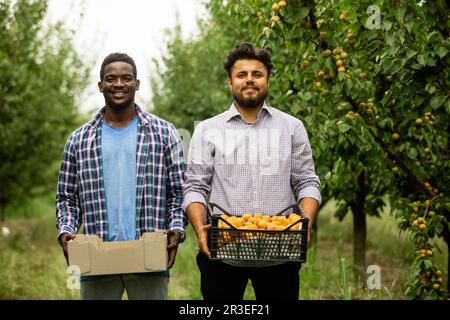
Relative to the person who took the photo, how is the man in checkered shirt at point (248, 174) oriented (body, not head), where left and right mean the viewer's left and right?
facing the viewer

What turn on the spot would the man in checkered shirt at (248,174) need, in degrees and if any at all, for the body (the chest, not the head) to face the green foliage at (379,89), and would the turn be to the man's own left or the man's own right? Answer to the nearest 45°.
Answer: approximately 135° to the man's own left

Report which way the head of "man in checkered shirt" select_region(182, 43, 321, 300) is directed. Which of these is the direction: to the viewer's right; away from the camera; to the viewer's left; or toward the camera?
toward the camera

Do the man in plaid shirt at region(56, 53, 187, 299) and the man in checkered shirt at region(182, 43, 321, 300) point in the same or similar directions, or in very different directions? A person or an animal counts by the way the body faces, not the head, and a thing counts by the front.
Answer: same or similar directions

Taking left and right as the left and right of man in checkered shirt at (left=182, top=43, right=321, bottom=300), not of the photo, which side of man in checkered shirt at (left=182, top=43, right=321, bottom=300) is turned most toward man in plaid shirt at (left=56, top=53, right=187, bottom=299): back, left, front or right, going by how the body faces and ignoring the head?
right

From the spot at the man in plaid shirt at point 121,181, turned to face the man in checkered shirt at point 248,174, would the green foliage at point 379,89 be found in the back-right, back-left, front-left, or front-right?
front-left

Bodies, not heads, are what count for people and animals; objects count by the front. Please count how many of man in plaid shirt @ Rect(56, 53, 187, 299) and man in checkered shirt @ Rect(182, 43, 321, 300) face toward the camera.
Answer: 2

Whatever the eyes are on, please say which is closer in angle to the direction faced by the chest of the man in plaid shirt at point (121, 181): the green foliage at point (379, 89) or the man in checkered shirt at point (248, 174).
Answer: the man in checkered shirt

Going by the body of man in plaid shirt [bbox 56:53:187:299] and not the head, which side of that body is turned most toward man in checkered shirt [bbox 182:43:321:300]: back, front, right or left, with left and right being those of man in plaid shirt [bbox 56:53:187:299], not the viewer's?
left

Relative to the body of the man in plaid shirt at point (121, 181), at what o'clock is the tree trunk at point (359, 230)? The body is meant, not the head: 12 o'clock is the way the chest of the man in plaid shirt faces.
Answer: The tree trunk is roughly at 7 o'clock from the man in plaid shirt.

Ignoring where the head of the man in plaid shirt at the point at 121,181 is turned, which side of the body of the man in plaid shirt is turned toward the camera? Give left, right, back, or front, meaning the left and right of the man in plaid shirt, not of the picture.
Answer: front

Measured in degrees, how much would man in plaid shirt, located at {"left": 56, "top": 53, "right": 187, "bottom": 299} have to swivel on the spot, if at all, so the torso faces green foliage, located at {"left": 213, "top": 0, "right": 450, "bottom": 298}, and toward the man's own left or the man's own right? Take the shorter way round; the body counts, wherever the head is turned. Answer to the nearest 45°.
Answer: approximately 135° to the man's own left

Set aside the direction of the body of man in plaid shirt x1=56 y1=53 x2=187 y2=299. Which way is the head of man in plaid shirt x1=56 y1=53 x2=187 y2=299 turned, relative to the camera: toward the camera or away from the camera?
toward the camera
